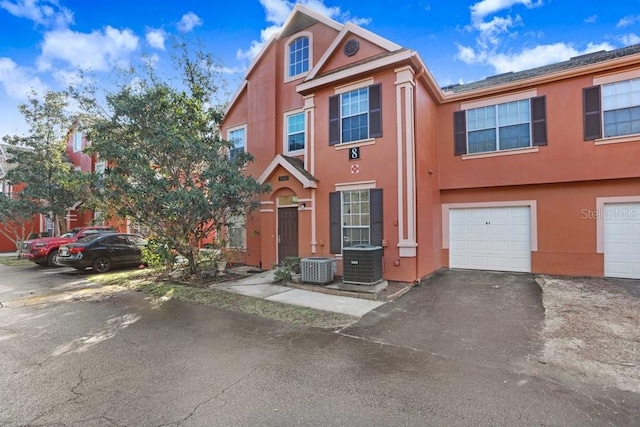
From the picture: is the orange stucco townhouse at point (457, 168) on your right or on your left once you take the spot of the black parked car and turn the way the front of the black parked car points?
on your right

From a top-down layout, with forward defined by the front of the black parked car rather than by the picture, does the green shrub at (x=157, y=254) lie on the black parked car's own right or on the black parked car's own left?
on the black parked car's own right

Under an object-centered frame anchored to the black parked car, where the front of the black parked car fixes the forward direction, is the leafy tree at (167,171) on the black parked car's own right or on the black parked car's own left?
on the black parked car's own right
